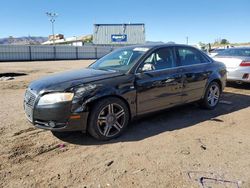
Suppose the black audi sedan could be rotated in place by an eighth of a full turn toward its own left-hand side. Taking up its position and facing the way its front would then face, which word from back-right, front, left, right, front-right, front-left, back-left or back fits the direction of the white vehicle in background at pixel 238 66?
back-left

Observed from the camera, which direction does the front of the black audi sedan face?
facing the viewer and to the left of the viewer
